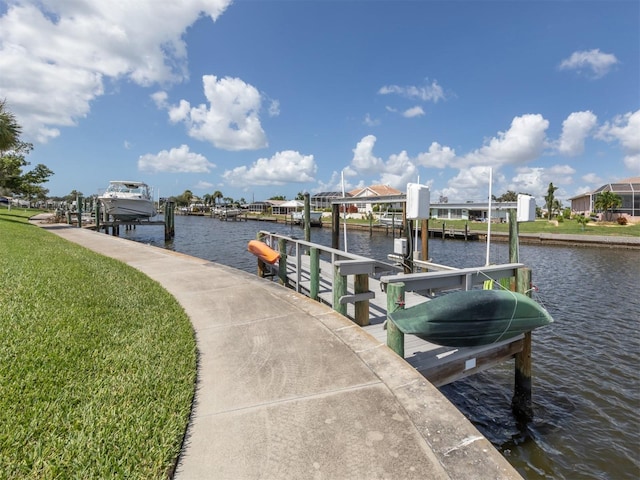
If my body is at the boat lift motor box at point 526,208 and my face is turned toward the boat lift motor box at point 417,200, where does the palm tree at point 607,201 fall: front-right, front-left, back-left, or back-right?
back-right

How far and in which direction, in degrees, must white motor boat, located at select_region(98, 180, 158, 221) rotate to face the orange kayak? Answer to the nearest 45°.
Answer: approximately 45° to its left

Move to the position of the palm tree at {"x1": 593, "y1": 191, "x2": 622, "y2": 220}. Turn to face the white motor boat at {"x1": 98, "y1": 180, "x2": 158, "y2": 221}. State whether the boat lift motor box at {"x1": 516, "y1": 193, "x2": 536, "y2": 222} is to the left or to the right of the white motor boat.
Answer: left

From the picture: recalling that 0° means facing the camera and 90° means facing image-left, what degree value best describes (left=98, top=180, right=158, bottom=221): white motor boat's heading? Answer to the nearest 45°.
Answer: approximately 45°

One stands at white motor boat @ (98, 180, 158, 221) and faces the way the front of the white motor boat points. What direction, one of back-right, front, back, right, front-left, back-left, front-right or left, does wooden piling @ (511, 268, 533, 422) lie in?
front-left

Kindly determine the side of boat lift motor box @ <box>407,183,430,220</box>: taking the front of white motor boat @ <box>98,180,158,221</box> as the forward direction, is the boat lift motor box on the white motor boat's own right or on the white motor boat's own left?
on the white motor boat's own left

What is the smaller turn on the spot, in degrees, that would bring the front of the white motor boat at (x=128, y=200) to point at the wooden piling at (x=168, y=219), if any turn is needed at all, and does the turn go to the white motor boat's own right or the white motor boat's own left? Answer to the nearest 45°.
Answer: approximately 135° to the white motor boat's own left

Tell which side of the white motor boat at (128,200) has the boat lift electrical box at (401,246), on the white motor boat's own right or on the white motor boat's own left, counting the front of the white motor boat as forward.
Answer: on the white motor boat's own left

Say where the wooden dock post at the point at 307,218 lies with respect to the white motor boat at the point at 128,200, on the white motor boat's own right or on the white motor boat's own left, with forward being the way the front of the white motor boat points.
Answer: on the white motor boat's own left
